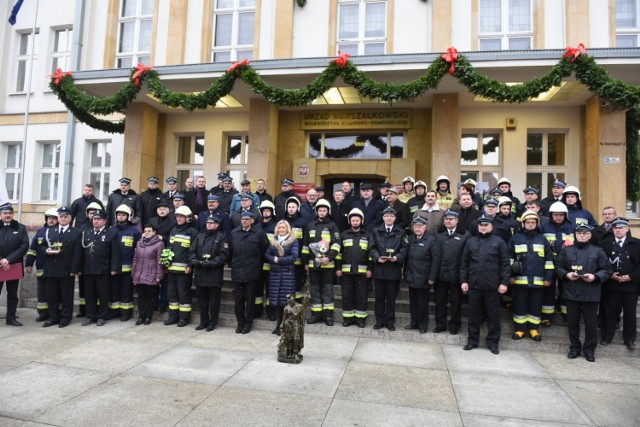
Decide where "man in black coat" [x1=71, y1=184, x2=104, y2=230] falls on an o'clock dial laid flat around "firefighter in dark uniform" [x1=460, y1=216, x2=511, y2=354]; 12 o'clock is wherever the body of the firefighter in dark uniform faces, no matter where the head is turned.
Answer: The man in black coat is roughly at 3 o'clock from the firefighter in dark uniform.

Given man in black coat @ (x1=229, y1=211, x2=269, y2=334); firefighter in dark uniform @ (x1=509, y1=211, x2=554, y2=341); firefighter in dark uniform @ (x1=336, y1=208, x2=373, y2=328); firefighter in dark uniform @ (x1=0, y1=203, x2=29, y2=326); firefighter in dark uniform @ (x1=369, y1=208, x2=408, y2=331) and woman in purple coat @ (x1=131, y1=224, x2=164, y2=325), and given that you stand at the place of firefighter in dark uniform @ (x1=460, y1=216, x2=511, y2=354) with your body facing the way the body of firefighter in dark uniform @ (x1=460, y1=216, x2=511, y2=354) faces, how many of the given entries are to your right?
5

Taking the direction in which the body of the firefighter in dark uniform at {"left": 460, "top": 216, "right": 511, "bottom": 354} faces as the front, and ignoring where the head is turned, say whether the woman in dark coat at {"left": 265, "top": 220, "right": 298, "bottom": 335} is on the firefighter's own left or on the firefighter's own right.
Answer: on the firefighter's own right

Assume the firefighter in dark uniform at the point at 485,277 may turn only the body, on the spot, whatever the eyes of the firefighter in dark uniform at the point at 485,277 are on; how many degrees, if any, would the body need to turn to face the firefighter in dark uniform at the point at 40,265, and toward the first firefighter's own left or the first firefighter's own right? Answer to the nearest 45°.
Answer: approximately 90° to the first firefighter's own right

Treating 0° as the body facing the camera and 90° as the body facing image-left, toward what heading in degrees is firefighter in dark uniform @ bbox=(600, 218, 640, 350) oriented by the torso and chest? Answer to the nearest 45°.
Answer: approximately 0°

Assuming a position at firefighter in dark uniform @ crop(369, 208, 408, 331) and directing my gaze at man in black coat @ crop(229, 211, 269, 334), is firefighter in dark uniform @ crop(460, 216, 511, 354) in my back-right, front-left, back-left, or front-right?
back-left

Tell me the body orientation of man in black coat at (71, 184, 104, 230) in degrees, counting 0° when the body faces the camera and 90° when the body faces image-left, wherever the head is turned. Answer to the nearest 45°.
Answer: approximately 0°

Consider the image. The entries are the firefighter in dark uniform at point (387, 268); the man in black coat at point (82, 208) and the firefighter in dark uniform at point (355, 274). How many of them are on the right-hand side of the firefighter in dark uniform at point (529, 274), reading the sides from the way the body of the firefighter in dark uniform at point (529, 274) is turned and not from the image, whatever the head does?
3
